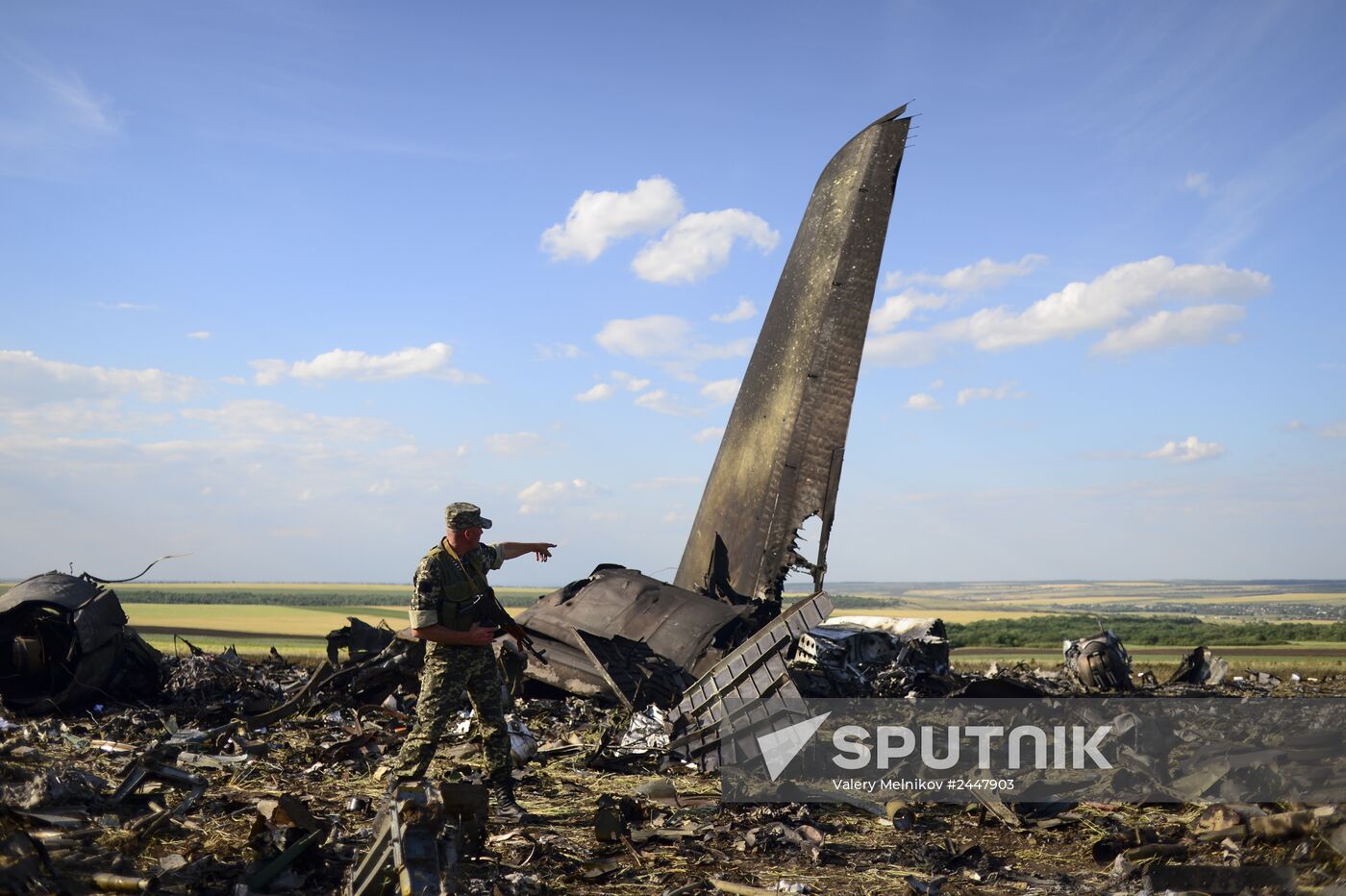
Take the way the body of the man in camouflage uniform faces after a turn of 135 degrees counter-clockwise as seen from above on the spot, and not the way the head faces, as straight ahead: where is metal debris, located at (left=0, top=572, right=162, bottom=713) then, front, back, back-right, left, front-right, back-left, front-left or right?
front-left

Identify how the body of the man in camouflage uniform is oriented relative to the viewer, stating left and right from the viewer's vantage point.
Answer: facing the viewer and to the right of the viewer

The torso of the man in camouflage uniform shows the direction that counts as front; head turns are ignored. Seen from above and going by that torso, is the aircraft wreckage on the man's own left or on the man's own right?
on the man's own left

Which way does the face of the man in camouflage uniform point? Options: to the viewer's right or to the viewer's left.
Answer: to the viewer's right
